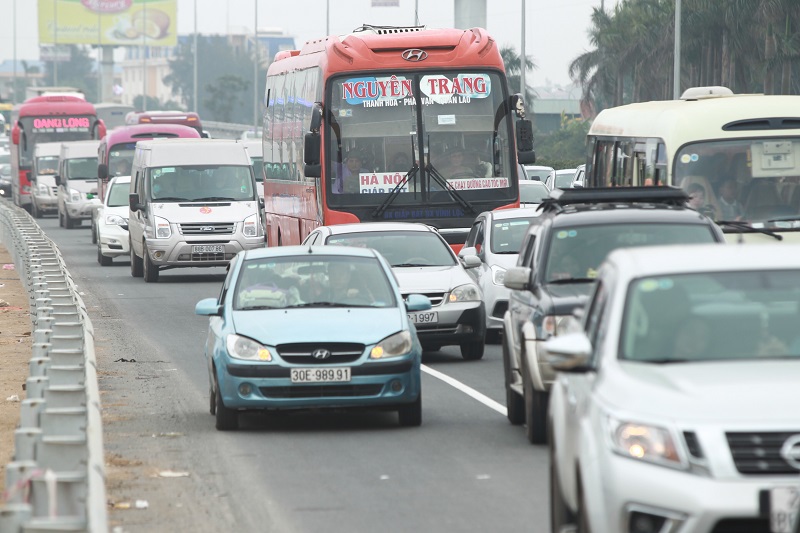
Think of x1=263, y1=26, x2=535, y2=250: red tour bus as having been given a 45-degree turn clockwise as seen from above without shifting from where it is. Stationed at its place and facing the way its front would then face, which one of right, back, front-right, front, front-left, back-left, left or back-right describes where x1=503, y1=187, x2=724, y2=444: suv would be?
front-left

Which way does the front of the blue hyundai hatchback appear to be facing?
toward the camera

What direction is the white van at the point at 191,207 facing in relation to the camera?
toward the camera

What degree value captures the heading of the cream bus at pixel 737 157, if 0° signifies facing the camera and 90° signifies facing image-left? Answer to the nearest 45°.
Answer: approximately 315°

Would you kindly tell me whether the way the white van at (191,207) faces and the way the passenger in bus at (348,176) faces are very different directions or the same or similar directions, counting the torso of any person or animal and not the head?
same or similar directions

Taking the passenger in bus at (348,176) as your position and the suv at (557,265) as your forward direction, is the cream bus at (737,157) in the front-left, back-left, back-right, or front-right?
front-left

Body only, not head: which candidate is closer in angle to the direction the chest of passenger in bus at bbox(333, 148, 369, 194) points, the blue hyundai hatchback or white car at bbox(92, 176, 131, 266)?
the blue hyundai hatchback

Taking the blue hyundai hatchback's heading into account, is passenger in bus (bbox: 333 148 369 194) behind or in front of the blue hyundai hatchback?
behind

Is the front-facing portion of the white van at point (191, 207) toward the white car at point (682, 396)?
yes

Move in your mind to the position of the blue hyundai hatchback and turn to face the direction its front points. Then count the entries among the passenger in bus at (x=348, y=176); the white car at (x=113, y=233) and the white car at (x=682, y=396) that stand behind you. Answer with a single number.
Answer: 2

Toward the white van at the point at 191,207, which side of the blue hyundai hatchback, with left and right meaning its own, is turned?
back

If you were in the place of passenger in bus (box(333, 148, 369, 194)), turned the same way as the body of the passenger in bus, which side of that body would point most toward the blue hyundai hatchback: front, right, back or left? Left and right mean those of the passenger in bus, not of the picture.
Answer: front

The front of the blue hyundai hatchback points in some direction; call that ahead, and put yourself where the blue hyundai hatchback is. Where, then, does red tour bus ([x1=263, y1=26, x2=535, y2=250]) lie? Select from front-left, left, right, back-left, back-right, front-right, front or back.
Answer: back

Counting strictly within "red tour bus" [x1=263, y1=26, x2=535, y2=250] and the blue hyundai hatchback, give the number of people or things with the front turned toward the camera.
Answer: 2

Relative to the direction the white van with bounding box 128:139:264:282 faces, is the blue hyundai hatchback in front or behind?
in front
